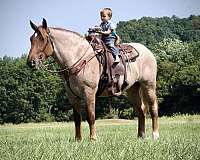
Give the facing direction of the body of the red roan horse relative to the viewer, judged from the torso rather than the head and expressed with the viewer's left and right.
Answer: facing the viewer and to the left of the viewer
